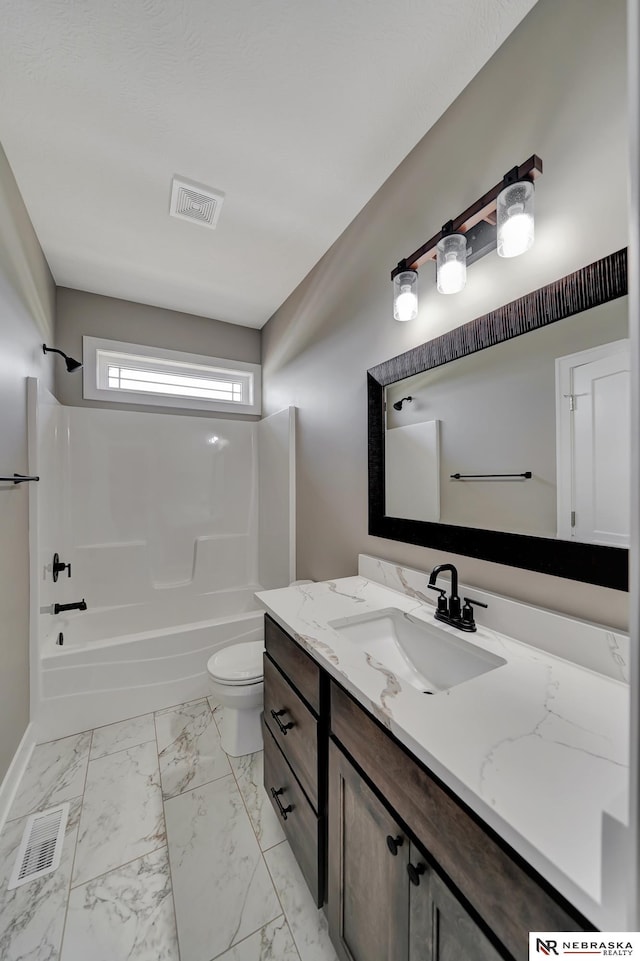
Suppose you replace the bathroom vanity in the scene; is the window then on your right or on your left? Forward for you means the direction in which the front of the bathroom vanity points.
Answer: on your right

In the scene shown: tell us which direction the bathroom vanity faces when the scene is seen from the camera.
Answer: facing the viewer and to the left of the viewer

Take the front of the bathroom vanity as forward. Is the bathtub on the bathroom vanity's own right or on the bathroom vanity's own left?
on the bathroom vanity's own right

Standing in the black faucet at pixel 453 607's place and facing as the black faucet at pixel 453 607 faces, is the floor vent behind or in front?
in front

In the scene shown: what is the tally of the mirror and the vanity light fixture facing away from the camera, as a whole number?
0

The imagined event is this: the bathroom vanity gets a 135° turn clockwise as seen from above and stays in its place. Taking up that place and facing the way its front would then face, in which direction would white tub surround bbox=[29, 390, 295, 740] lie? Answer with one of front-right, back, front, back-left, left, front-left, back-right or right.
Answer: front-left

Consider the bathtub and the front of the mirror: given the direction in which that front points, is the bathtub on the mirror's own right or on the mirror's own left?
on the mirror's own right

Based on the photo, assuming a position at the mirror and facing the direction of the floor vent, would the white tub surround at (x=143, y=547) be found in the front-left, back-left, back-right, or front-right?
front-right

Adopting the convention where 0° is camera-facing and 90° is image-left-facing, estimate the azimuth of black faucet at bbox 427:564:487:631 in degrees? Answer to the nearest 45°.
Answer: approximately 45°

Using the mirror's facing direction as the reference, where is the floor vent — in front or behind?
in front

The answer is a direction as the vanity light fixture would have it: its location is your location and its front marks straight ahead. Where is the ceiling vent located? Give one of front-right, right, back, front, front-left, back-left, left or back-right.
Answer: front-right

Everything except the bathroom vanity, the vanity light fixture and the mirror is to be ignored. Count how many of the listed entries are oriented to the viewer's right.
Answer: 0
